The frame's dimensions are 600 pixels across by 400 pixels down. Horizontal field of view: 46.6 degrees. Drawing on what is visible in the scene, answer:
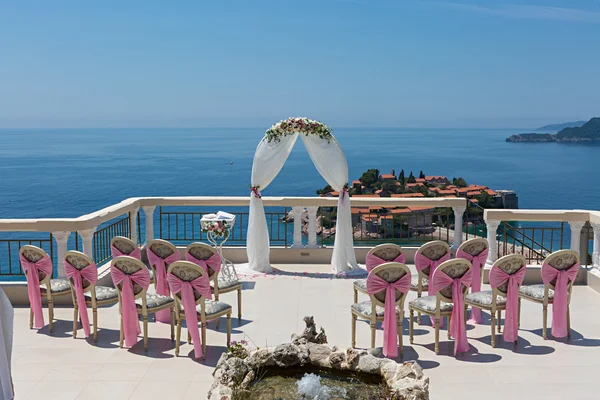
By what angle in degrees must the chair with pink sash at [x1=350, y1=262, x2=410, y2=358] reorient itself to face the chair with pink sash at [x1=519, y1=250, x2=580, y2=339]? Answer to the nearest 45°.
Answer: approximately 90° to its right

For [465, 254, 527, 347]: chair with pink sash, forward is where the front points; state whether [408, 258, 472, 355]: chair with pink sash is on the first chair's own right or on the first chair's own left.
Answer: on the first chair's own left

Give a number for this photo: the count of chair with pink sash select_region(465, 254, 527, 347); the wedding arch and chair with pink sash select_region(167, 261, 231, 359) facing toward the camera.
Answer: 1

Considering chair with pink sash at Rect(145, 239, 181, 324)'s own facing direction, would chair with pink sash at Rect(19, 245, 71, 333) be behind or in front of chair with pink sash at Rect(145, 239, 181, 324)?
behind

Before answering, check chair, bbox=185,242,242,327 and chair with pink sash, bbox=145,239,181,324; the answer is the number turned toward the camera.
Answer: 0

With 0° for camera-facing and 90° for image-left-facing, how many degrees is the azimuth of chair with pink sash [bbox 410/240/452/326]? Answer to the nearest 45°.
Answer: approximately 135°

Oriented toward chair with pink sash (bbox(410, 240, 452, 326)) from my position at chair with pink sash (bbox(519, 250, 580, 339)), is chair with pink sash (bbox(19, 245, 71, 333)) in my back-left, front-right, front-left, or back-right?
front-left

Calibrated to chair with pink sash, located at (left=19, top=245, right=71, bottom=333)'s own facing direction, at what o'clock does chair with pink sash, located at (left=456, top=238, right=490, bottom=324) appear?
chair with pink sash, located at (left=456, top=238, right=490, bottom=324) is roughly at 2 o'clock from chair with pink sash, located at (left=19, top=245, right=71, bottom=333).

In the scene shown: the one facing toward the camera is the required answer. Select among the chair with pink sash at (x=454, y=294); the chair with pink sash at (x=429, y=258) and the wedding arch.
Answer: the wedding arch

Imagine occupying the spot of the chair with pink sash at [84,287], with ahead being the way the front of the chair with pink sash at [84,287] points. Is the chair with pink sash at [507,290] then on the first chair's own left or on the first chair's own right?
on the first chair's own right

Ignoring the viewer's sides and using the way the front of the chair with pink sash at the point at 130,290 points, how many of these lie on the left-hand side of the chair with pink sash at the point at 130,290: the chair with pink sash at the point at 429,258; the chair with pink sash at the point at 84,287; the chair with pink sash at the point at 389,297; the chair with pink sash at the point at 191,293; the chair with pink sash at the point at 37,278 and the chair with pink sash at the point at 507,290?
2

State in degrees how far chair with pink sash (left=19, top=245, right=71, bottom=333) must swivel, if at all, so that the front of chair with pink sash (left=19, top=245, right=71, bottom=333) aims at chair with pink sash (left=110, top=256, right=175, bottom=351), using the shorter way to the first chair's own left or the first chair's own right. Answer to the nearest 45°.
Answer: approximately 90° to the first chair's own right

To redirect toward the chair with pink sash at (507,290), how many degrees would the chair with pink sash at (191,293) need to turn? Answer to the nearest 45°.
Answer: approximately 45° to its right

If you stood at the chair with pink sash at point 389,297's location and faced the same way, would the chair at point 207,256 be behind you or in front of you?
in front

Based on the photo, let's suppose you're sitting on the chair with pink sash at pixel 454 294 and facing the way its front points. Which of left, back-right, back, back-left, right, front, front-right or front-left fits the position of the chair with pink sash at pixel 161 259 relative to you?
front-left

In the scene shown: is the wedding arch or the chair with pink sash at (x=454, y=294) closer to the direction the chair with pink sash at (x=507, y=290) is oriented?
the wedding arch

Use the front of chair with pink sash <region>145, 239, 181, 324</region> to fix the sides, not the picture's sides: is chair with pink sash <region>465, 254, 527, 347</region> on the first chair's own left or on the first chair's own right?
on the first chair's own right

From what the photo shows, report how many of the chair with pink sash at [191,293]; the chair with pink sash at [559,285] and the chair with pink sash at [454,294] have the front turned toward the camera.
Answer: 0

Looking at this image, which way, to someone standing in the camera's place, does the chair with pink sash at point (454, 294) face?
facing away from the viewer and to the left of the viewer

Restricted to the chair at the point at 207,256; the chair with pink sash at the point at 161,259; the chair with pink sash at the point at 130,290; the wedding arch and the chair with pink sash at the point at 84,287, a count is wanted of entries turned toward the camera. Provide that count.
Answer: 1

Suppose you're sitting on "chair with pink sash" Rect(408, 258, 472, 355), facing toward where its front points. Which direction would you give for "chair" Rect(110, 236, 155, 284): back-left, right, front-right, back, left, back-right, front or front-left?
front-left

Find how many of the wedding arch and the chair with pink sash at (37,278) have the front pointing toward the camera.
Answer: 1
